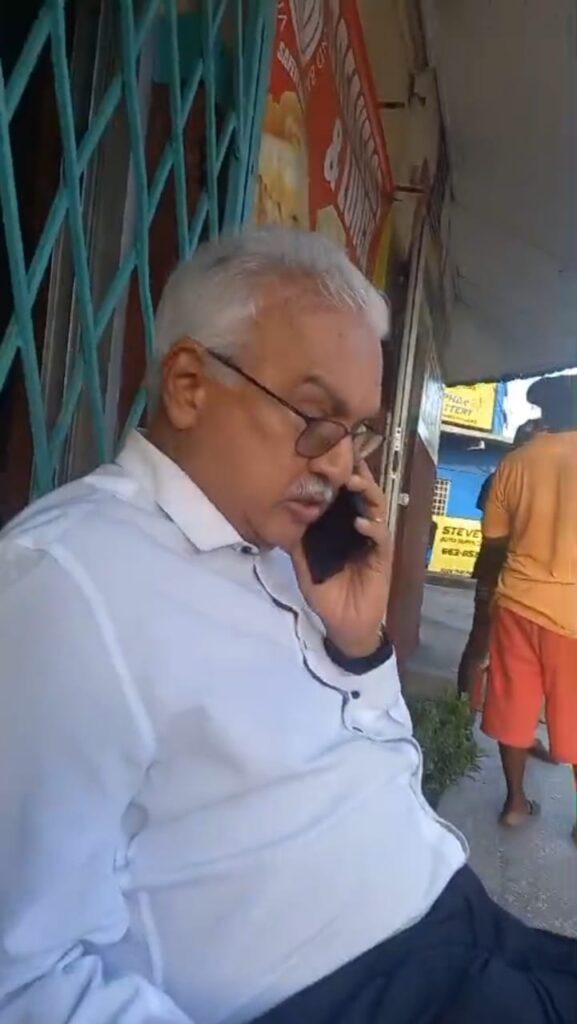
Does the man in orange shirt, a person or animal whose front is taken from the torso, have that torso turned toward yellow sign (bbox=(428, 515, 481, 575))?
yes

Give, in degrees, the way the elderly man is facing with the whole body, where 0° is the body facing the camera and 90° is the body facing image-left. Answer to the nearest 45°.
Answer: approximately 315°

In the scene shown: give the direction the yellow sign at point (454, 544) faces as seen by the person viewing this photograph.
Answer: facing the viewer

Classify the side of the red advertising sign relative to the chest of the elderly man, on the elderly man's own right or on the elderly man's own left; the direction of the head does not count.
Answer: on the elderly man's own left

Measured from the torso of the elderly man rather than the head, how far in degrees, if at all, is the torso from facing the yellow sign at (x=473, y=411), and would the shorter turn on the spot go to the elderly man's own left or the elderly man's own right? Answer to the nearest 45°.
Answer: approximately 135° to the elderly man's own left

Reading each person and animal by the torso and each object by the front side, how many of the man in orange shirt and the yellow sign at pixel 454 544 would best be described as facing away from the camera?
1

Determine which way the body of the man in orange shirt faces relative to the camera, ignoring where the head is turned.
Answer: away from the camera

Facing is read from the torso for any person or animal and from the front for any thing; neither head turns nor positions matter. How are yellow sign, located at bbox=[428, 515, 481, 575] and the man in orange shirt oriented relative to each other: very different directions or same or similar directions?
very different directions

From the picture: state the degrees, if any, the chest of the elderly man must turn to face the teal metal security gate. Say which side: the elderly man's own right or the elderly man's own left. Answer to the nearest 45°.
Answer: approximately 135° to the elderly man's own left

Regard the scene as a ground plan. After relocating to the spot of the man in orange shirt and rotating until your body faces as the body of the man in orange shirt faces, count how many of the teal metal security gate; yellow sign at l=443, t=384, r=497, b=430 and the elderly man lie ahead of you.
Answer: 1

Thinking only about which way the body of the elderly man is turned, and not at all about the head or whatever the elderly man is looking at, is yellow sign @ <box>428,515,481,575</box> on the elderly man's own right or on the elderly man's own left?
on the elderly man's own left

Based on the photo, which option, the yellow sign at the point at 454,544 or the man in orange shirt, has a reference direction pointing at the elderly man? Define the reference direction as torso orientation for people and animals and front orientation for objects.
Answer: the yellow sign
